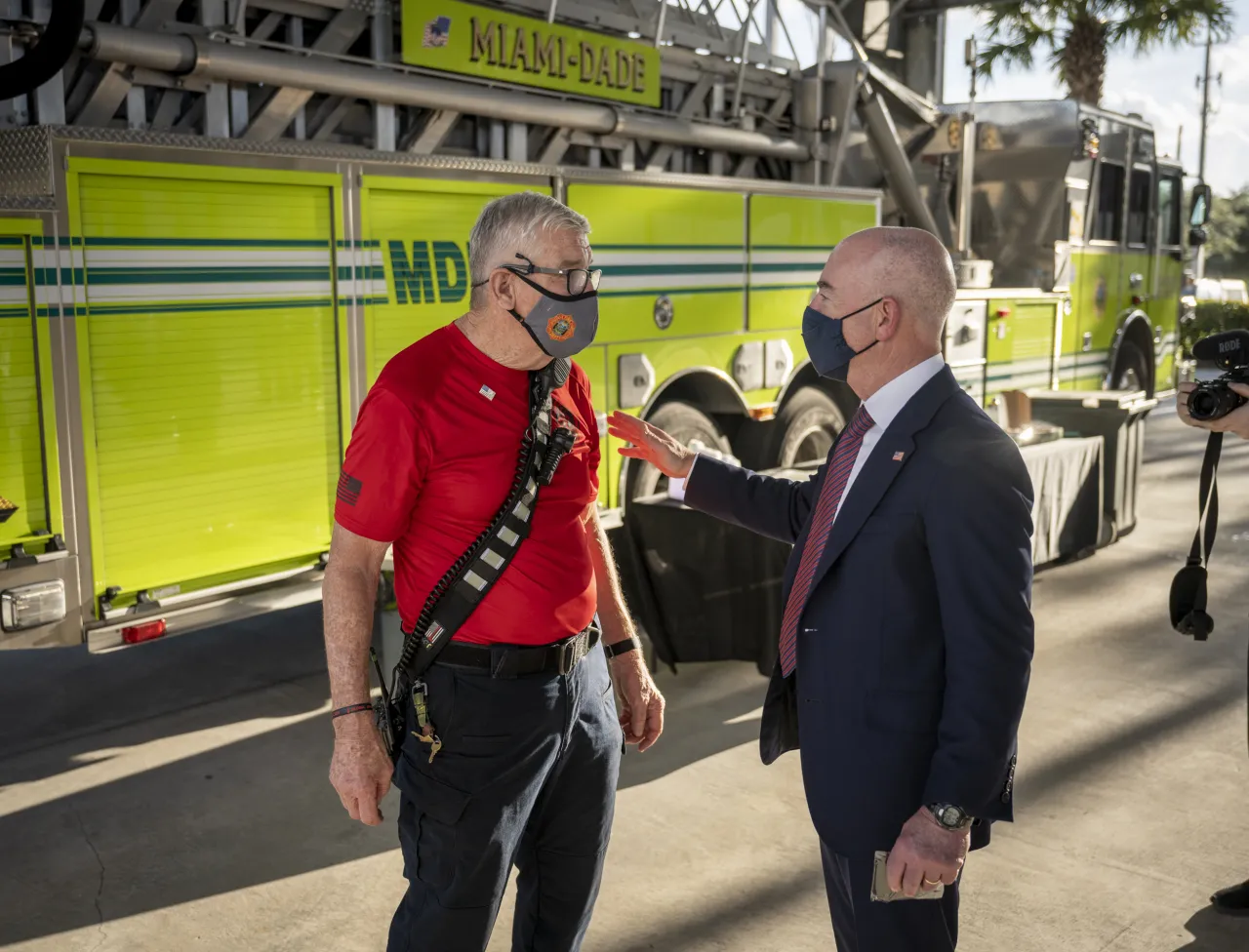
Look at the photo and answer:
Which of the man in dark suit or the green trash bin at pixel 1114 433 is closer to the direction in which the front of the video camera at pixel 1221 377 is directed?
the man in dark suit

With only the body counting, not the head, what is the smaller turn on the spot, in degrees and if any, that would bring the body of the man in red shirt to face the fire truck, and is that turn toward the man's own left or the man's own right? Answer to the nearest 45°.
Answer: approximately 135° to the man's own left

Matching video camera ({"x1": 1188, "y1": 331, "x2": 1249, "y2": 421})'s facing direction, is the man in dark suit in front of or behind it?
in front

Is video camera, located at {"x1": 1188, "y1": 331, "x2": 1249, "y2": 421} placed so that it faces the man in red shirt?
yes

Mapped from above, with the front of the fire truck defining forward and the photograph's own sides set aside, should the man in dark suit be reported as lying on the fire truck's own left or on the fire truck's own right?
on the fire truck's own right

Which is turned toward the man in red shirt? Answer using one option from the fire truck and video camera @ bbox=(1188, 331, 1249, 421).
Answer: the video camera

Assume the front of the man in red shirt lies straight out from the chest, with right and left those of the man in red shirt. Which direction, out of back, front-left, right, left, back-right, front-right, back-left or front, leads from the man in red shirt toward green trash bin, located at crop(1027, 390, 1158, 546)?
left

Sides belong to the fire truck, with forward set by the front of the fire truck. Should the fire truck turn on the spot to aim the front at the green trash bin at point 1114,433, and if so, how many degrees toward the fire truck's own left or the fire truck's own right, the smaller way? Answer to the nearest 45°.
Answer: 0° — it already faces it

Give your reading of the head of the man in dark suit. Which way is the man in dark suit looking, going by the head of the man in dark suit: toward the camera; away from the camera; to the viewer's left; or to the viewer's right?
to the viewer's left

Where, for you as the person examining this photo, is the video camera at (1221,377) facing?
facing the viewer and to the left of the viewer

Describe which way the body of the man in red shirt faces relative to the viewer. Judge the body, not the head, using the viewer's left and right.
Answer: facing the viewer and to the right of the viewer

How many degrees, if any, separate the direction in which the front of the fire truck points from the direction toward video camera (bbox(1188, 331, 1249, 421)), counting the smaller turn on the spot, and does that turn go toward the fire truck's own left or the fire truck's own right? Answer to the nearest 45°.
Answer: approximately 90° to the fire truck's own right

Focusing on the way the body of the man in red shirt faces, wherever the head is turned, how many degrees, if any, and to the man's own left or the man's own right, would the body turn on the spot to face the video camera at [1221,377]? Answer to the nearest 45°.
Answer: approximately 45° to the man's own left

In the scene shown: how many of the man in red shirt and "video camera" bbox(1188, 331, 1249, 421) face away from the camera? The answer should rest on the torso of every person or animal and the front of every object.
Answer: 0

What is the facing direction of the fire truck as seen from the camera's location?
facing away from the viewer and to the right of the viewer
